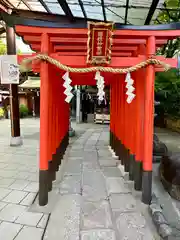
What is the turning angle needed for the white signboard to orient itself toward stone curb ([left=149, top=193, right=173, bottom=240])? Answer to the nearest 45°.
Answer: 0° — it already faces it

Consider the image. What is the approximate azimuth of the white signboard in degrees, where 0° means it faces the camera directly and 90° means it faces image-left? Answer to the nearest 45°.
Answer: approximately 0°

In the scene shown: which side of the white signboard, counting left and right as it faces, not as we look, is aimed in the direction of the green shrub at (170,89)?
left

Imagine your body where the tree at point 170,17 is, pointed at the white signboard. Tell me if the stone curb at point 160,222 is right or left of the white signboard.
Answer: left

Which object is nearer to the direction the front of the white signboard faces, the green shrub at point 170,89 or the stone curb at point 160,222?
the stone curb
